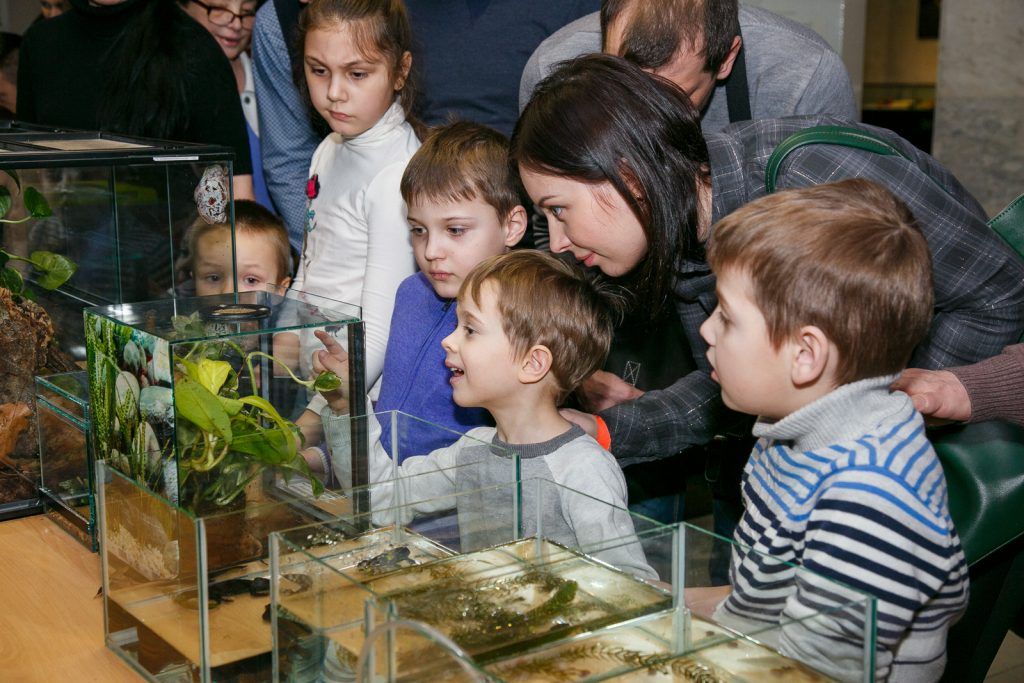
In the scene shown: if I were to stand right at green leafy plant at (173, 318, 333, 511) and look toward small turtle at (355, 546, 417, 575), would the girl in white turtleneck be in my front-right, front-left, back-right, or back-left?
back-left

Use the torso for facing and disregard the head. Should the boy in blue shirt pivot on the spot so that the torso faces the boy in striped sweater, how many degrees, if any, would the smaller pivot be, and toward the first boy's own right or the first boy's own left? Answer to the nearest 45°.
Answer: approximately 90° to the first boy's own left

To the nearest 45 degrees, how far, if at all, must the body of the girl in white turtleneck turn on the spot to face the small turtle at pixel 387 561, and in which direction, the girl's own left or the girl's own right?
approximately 45° to the girl's own left

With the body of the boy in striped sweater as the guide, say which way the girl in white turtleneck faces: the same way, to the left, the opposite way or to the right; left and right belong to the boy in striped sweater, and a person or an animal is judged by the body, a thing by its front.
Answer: to the left

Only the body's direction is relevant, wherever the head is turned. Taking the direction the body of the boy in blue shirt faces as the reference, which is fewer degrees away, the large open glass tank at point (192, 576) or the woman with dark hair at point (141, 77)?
the large open glass tank

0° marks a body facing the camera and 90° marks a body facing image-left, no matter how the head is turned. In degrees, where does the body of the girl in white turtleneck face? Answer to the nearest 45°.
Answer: approximately 45°

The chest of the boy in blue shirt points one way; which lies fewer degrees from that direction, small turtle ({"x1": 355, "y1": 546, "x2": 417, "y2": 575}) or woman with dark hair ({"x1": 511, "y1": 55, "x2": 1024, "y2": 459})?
the small turtle

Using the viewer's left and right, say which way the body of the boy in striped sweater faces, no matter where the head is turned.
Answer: facing to the left of the viewer

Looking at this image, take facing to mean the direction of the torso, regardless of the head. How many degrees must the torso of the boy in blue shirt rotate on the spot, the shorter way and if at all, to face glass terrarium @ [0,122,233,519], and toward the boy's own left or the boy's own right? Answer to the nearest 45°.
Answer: approximately 45° to the boy's own right

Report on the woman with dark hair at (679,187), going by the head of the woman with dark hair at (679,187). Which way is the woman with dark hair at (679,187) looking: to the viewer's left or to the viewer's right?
to the viewer's left

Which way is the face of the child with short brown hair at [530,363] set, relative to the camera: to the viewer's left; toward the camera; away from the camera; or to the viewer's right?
to the viewer's left

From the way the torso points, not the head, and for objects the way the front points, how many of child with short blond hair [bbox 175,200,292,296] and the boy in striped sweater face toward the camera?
1

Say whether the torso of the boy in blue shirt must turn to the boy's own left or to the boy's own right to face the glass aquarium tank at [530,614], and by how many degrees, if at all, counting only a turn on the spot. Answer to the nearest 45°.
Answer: approximately 45° to the boy's own left
